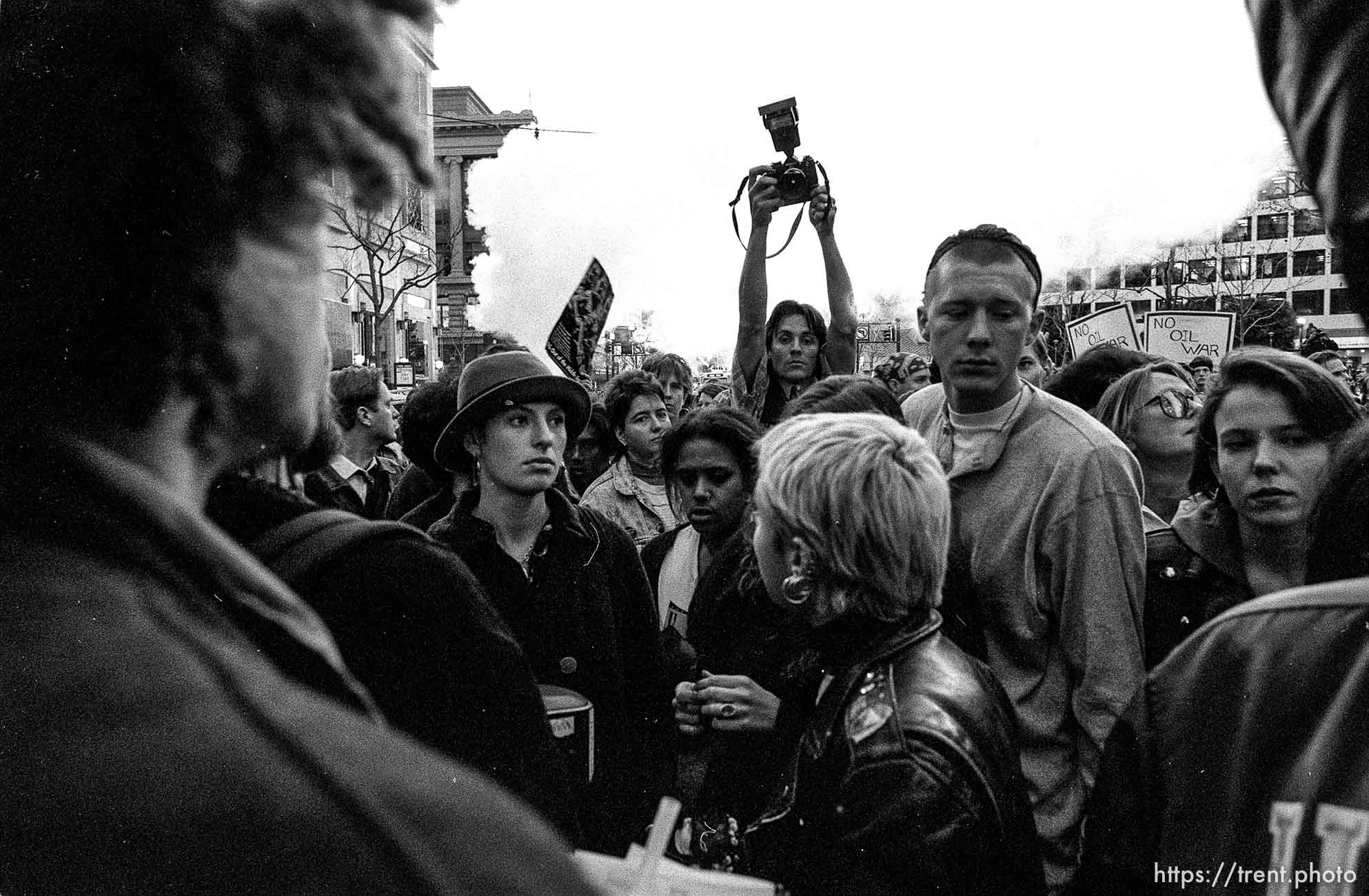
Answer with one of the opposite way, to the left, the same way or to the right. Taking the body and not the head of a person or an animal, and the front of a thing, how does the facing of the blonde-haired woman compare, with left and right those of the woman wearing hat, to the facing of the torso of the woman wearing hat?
the opposite way

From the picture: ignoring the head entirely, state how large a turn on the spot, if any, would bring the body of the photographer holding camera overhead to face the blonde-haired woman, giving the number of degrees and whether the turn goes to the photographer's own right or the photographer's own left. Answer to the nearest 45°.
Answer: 0° — they already face them

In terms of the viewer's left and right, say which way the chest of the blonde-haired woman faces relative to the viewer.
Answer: facing away from the viewer and to the left of the viewer

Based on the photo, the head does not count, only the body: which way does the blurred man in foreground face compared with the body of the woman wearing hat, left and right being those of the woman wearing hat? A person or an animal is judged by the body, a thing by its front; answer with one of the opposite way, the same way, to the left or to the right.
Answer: to the left

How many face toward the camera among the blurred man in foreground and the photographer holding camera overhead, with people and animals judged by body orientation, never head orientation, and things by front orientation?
1

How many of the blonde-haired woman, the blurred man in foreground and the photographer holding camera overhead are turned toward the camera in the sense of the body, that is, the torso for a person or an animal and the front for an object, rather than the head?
1

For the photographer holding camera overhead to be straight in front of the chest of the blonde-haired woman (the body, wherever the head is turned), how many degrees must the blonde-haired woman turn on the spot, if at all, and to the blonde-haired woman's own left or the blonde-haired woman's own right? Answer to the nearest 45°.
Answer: approximately 45° to the blonde-haired woman's own right

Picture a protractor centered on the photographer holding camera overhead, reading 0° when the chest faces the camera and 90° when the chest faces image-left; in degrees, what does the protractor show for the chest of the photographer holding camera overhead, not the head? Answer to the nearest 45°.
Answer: approximately 0°

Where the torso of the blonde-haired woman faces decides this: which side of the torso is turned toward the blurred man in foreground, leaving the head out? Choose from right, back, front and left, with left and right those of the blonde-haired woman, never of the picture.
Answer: left
